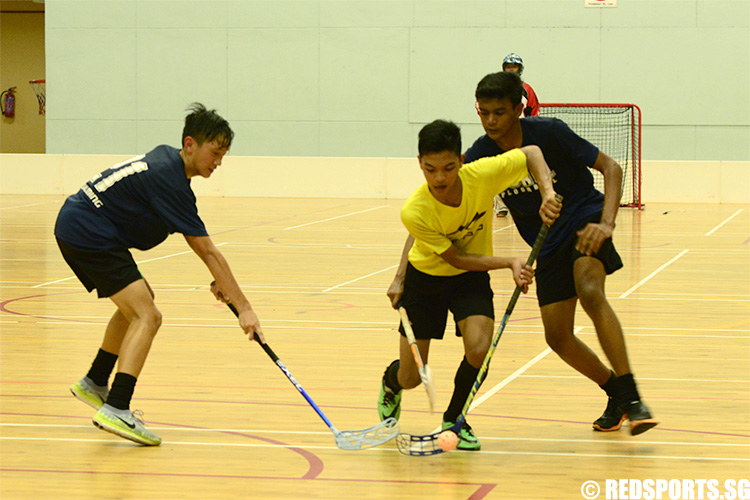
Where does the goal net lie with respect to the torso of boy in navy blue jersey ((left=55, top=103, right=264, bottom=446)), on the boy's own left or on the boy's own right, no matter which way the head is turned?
on the boy's own left

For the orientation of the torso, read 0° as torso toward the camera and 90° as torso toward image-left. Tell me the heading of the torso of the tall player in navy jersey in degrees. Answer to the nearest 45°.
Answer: approximately 45°

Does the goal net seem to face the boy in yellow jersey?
yes

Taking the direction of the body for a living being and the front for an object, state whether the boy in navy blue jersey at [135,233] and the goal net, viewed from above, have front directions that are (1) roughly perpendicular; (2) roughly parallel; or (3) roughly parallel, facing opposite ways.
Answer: roughly perpendicular

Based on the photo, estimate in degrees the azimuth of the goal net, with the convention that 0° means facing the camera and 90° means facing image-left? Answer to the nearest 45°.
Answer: approximately 0°

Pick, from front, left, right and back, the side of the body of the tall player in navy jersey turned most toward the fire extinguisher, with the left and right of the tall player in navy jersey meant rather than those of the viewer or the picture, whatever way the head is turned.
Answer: right

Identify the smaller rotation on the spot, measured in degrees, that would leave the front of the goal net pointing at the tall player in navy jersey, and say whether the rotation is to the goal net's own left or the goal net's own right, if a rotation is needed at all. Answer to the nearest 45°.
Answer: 0° — it already faces them

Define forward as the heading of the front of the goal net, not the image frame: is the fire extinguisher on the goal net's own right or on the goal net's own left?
on the goal net's own right

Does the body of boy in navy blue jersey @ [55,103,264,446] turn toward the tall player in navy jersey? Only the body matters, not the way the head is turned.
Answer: yes
